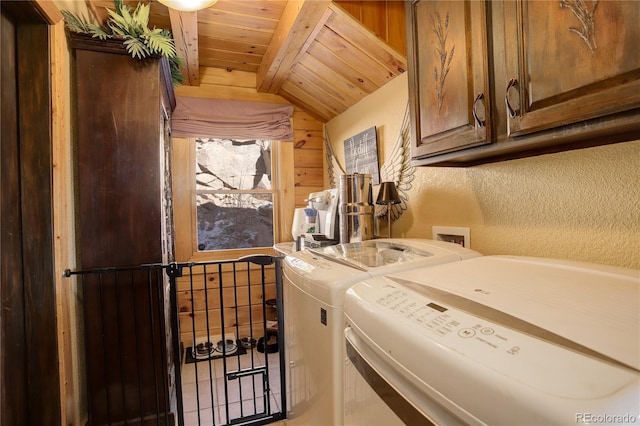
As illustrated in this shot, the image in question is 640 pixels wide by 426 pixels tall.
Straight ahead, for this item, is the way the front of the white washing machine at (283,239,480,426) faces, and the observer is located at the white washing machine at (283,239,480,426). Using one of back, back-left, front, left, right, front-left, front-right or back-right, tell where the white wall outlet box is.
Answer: back

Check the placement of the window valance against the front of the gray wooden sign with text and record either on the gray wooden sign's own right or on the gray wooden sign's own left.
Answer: on the gray wooden sign's own right

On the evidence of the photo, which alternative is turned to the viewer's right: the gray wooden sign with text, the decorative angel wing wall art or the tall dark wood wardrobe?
the tall dark wood wardrobe

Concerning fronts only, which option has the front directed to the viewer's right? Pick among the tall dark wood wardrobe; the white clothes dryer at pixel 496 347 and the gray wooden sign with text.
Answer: the tall dark wood wardrobe

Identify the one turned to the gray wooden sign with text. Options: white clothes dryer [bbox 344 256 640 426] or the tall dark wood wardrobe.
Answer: the tall dark wood wardrobe

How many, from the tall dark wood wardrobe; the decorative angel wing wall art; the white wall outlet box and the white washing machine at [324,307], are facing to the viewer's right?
1

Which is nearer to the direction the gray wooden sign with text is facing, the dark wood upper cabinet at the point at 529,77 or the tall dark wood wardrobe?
the tall dark wood wardrobe

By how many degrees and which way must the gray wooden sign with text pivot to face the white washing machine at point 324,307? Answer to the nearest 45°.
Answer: approximately 45° to its left

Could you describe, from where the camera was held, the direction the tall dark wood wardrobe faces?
facing to the right of the viewer

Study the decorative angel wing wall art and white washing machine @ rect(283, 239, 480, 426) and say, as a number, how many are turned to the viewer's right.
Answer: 0

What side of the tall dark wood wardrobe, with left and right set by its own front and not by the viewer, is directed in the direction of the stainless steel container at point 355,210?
front

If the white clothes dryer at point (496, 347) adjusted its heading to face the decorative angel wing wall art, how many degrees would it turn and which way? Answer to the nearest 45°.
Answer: approximately 135° to its right
